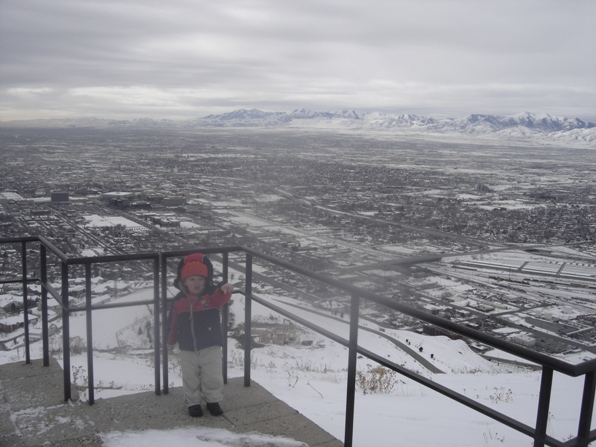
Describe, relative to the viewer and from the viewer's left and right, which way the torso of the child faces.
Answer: facing the viewer
